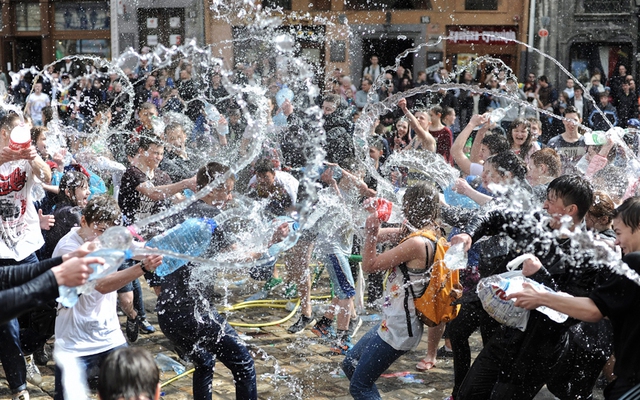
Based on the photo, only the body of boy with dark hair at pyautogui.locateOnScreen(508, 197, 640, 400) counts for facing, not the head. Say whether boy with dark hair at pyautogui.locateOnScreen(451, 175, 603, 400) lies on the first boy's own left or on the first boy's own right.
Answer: on the first boy's own right

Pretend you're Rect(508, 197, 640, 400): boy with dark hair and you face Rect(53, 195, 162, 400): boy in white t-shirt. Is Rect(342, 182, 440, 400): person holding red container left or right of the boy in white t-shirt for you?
right

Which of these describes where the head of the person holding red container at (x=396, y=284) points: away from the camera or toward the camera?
away from the camera

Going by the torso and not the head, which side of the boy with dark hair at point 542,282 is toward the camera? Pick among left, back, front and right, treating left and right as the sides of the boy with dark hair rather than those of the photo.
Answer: left

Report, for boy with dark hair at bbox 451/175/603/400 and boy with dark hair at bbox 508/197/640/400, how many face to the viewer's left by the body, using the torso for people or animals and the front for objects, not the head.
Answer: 2

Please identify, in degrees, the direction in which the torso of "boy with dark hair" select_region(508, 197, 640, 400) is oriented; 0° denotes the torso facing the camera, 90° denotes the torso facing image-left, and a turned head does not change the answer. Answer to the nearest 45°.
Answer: approximately 90°
